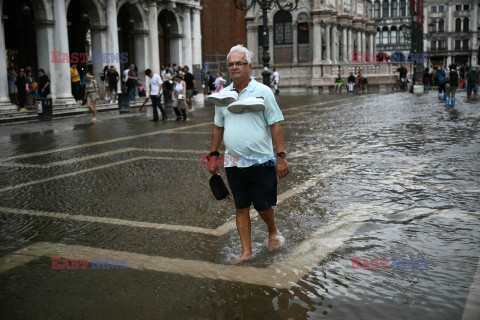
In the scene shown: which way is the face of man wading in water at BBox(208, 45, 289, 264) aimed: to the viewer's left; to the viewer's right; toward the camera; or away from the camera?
toward the camera

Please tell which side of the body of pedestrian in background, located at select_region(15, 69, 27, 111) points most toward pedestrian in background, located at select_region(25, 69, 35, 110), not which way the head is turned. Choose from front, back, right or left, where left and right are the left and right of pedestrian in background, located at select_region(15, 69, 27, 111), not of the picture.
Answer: left

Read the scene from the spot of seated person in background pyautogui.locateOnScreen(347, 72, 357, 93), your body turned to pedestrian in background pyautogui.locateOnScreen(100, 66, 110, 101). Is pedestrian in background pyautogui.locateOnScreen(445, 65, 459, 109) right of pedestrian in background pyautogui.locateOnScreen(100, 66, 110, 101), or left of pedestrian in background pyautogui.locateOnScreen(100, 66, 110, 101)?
left

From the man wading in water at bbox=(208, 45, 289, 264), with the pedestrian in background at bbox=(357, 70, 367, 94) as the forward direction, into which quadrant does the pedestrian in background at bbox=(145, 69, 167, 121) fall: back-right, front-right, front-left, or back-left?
front-left

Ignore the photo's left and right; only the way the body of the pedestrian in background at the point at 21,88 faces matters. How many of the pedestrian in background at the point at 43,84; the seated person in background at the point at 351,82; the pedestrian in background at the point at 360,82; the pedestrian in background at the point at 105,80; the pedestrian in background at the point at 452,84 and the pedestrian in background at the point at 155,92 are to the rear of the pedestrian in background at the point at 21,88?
0

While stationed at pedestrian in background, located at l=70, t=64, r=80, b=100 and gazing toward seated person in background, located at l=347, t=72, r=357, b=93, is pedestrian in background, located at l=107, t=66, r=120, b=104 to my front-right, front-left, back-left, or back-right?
front-right
